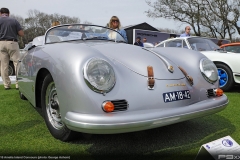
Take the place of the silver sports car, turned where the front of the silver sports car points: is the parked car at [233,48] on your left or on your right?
on your left

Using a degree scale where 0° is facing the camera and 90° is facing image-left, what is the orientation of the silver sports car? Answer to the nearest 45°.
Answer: approximately 315°

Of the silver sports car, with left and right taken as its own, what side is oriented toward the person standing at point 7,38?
back
